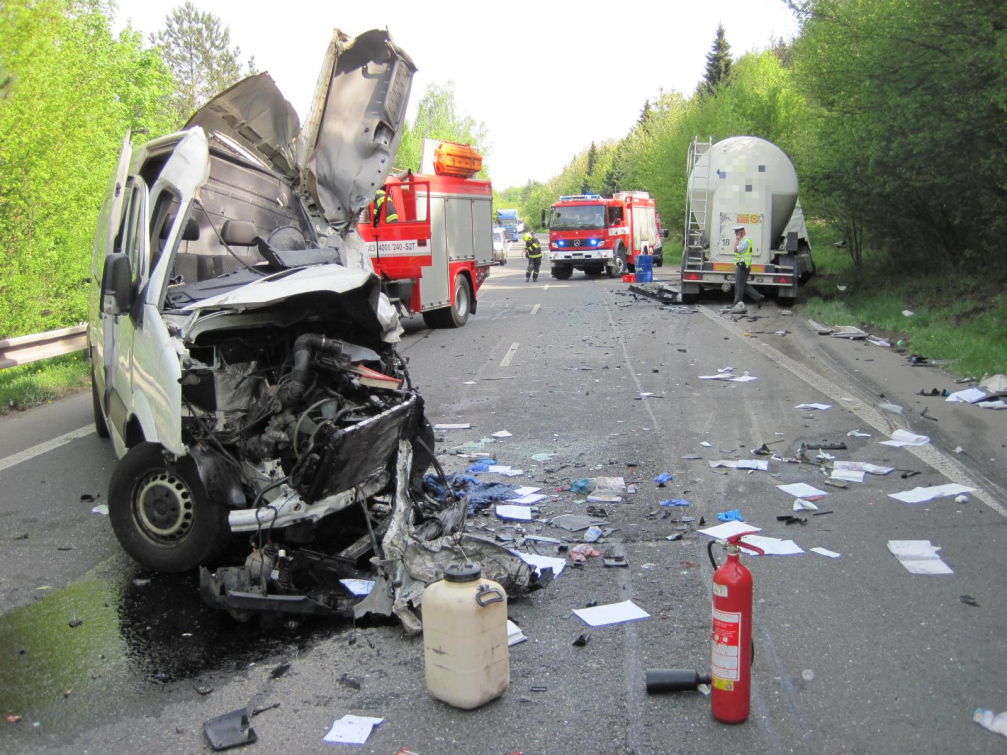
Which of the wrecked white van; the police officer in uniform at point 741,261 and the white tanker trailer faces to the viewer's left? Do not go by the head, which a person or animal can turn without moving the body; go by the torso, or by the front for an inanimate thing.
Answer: the police officer in uniform

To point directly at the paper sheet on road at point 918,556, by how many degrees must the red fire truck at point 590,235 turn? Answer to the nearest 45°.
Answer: approximately 45° to its left

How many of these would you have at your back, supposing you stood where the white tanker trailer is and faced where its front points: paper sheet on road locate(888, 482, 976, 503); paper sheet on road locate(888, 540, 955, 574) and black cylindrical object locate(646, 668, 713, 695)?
3

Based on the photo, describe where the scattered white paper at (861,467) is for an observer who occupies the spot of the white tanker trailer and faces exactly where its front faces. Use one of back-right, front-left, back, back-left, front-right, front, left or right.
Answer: back

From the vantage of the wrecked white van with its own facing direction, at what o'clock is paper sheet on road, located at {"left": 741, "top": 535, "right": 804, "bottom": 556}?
The paper sheet on road is roughly at 11 o'clock from the wrecked white van.

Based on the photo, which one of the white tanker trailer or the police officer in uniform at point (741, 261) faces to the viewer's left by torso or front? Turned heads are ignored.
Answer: the police officer in uniform

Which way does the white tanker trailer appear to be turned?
away from the camera

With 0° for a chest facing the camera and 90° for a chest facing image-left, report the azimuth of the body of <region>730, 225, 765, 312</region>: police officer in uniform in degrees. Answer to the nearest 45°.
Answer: approximately 90°

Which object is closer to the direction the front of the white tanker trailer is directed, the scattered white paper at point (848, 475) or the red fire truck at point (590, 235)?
the red fire truck

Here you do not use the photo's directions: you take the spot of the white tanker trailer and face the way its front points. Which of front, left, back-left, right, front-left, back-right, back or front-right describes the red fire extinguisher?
back
